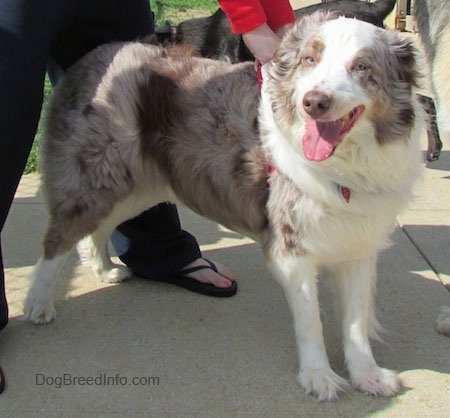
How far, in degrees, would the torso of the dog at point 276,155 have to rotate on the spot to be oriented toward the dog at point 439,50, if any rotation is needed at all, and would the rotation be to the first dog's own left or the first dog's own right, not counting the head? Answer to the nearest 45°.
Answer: approximately 90° to the first dog's own left

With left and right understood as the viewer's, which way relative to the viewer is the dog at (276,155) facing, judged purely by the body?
facing the viewer and to the right of the viewer
